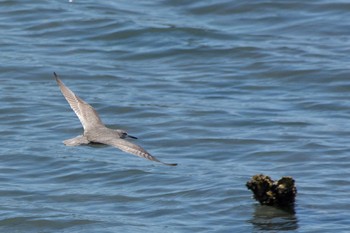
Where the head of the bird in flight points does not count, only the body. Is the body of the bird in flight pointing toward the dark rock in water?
yes

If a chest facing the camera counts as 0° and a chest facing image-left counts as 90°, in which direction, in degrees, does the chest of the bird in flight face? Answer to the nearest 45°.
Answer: approximately 270°
